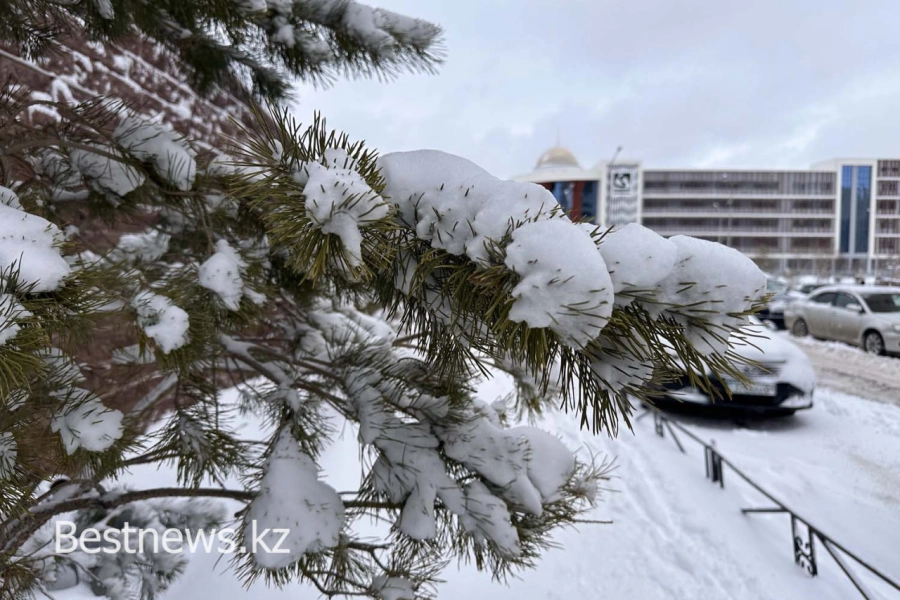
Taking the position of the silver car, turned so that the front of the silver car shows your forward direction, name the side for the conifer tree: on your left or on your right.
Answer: on your right

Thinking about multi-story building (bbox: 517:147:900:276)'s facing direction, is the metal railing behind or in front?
in front

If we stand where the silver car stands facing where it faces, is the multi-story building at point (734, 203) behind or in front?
behind

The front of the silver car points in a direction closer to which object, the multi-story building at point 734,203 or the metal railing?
the metal railing

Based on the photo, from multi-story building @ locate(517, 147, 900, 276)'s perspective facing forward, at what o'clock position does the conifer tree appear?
The conifer tree is roughly at 12 o'clock from the multi-story building.

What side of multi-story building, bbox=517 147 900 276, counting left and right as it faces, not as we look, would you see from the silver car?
front

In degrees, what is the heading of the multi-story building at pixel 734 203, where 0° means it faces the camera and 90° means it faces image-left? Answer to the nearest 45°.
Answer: approximately 0°

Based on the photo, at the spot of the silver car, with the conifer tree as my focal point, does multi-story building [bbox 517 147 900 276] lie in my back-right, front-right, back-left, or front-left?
back-right
